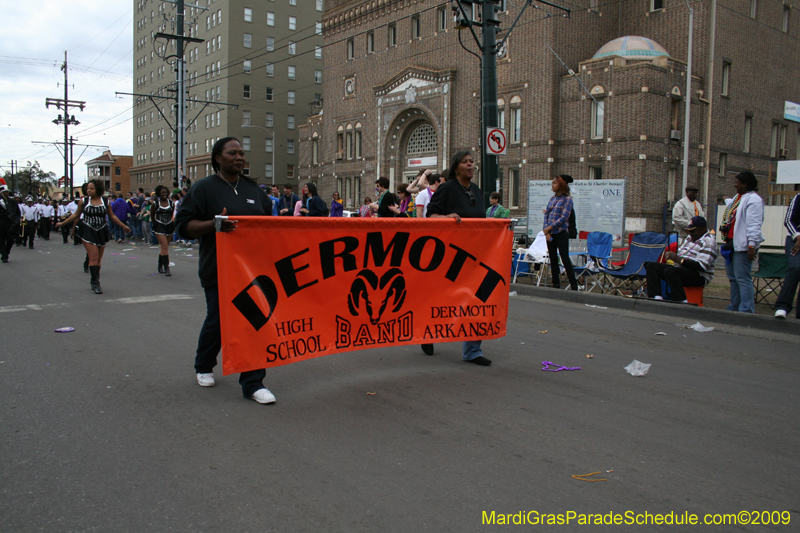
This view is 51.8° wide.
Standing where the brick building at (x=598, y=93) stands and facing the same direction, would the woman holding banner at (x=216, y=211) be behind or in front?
in front

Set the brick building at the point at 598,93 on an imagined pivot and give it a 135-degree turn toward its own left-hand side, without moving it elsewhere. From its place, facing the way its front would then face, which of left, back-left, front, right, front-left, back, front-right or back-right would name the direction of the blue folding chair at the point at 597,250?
right

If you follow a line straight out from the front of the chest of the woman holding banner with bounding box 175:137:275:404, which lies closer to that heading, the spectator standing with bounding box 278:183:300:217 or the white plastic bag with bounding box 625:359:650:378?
the white plastic bag

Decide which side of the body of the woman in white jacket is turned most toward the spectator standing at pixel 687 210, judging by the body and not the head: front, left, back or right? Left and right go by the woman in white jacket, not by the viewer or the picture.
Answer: right

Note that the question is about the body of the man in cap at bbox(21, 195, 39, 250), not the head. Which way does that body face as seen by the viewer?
toward the camera

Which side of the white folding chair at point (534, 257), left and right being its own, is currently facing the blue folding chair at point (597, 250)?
left

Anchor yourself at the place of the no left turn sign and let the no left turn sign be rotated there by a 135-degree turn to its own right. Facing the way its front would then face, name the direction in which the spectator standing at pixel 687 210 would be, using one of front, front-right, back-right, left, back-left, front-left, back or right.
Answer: back-right

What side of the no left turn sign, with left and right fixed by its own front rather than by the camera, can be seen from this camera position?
front

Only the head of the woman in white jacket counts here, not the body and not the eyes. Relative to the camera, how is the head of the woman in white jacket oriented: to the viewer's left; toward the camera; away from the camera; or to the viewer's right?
to the viewer's left

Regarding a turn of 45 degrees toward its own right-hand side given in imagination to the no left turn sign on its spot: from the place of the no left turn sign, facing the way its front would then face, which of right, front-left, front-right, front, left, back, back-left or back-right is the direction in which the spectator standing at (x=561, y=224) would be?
left

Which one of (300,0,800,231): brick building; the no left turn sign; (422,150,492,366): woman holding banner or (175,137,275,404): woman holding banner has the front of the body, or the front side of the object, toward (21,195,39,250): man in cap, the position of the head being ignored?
the brick building

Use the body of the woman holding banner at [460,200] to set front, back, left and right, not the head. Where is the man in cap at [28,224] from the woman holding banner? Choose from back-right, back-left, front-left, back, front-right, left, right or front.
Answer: back

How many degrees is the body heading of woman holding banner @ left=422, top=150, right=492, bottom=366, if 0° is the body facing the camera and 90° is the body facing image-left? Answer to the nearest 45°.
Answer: approximately 315°

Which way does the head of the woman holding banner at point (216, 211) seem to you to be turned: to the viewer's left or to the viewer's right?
to the viewer's right
